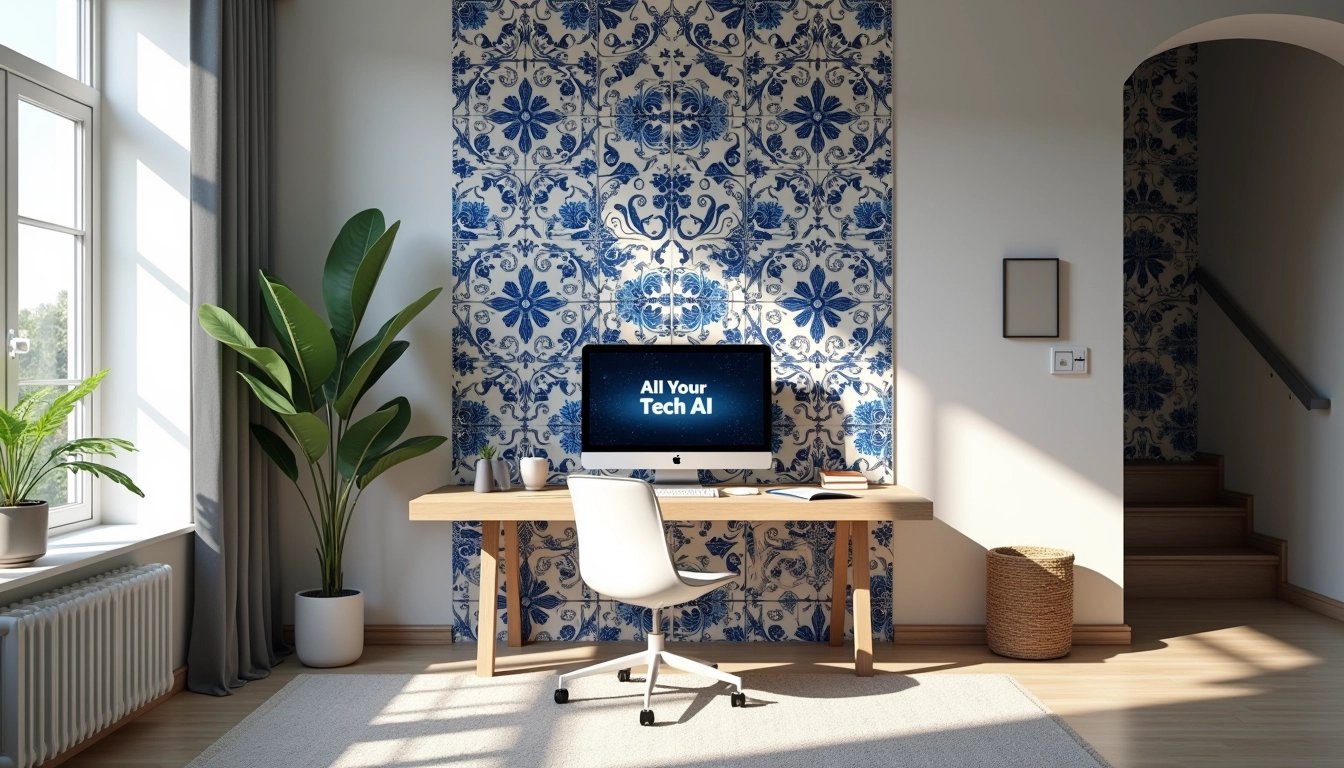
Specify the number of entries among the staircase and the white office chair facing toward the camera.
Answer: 1

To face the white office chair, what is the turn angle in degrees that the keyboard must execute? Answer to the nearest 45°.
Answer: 0° — it already faces it

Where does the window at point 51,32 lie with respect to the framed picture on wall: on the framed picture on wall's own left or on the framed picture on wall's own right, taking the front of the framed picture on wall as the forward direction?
on the framed picture on wall's own right

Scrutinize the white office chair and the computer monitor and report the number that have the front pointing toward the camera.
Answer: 1

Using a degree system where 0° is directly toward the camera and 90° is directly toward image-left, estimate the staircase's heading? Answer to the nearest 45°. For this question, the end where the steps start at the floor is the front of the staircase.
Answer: approximately 0°

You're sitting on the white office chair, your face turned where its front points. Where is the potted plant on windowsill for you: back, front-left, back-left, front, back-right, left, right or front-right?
back-left

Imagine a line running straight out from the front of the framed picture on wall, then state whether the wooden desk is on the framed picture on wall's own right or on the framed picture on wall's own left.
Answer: on the framed picture on wall's own right

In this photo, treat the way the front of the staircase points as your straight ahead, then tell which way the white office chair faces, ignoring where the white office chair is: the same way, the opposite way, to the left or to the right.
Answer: the opposite way

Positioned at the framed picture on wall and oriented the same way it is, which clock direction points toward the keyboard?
The keyboard is roughly at 2 o'clock from the framed picture on wall.

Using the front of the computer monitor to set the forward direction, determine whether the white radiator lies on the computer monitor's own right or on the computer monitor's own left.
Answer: on the computer monitor's own right

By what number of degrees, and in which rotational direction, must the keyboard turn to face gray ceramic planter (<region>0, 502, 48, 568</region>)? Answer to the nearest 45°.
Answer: approximately 45° to its right
